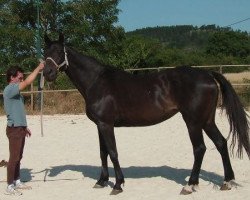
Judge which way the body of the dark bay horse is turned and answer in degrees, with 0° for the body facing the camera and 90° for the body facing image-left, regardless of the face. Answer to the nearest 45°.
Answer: approximately 90°

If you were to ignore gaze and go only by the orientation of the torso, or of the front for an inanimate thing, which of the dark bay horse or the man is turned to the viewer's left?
the dark bay horse

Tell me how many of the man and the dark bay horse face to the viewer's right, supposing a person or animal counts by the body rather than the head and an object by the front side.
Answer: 1

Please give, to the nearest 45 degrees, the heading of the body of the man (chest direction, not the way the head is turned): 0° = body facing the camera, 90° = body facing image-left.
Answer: approximately 270°

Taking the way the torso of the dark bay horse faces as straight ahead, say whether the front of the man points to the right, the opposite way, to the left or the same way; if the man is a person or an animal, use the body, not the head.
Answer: the opposite way

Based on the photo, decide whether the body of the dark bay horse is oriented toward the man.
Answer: yes

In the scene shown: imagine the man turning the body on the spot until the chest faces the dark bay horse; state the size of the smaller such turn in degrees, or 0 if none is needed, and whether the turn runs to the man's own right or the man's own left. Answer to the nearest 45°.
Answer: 0° — they already face it
